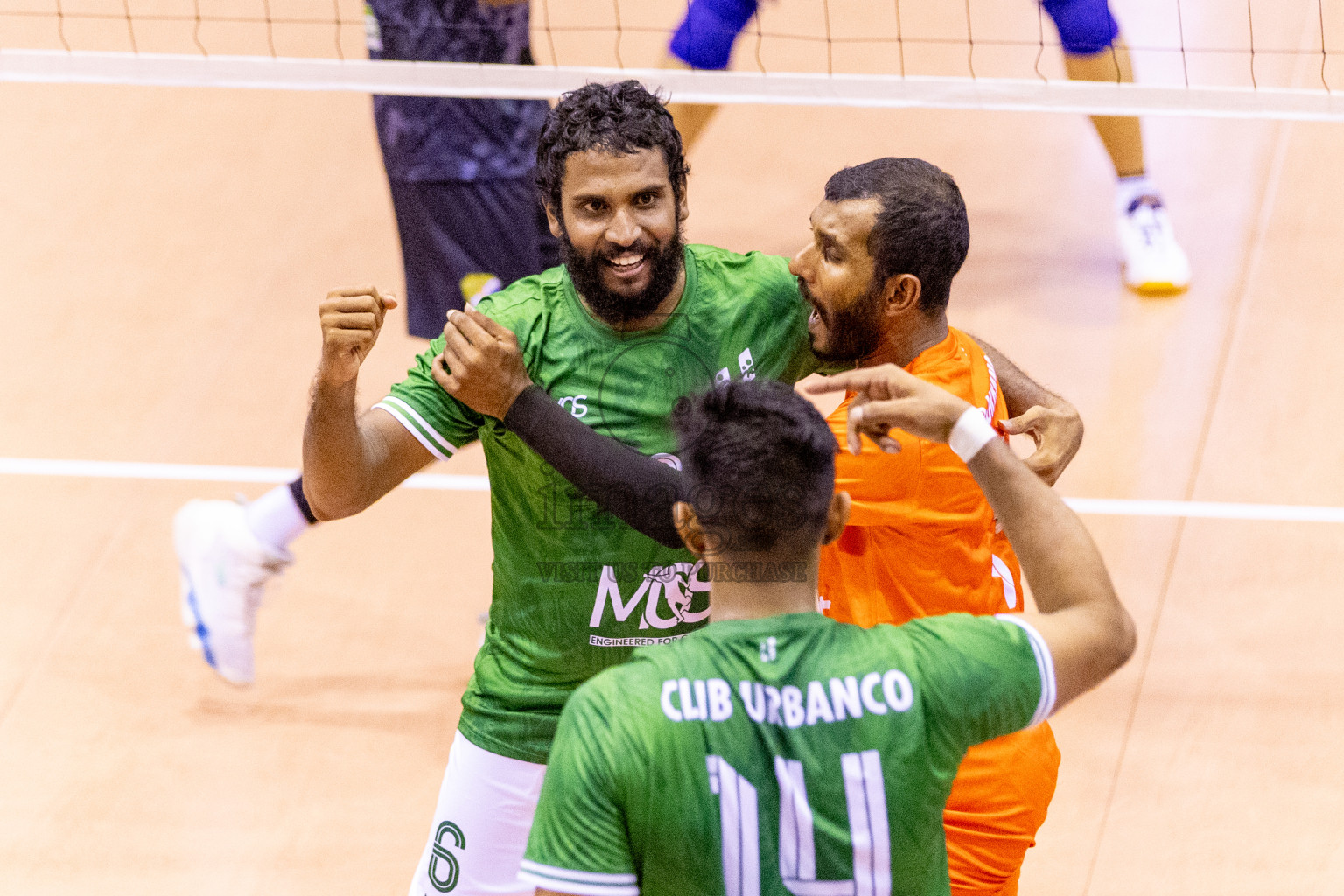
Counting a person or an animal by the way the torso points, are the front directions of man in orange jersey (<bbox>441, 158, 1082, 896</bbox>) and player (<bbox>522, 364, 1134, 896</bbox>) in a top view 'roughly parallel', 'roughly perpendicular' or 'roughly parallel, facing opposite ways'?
roughly perpendicular

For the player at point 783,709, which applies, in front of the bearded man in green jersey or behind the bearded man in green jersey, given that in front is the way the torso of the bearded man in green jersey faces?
in front

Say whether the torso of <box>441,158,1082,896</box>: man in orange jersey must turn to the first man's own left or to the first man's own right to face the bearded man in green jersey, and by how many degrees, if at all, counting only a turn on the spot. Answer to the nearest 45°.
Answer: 0° — they already face them

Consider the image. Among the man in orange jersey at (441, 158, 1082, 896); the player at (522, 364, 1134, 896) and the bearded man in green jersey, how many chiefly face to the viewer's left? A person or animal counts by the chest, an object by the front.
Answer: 1

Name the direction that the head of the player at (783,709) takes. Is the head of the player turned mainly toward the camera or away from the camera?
away from the camera

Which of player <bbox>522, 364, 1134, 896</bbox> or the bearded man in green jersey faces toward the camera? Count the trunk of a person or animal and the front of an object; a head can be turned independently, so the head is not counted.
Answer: the bearded man in green jersey

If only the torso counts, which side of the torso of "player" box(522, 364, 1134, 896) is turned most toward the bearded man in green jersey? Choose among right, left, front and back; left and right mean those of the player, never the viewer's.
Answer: front

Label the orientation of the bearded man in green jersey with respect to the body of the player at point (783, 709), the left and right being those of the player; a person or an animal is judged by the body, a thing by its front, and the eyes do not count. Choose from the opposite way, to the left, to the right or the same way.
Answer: the opposite way

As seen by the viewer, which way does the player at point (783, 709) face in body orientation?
away from the camera

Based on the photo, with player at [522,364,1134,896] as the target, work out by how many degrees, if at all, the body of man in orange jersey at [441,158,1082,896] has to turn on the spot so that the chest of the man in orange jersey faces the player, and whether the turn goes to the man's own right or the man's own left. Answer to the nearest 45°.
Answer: approximately 90° to the man's own left

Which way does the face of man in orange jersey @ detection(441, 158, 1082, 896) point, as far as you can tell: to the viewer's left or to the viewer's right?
to the viewer's left

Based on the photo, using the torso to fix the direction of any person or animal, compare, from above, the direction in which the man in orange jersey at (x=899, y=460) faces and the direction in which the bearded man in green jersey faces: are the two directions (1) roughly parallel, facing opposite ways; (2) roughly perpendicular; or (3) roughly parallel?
roughly perpendicular

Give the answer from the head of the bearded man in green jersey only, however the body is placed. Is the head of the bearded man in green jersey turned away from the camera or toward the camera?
toward the camera

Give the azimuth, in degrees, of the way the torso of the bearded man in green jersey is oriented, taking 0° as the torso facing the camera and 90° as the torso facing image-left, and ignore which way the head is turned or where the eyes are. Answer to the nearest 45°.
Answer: approximately 0°

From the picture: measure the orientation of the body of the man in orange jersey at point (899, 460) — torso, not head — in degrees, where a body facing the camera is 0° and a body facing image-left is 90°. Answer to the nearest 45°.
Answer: approximately 90°

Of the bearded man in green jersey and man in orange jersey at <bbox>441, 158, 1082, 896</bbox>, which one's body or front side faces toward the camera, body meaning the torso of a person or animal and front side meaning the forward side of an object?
the bearded man in green jersey
